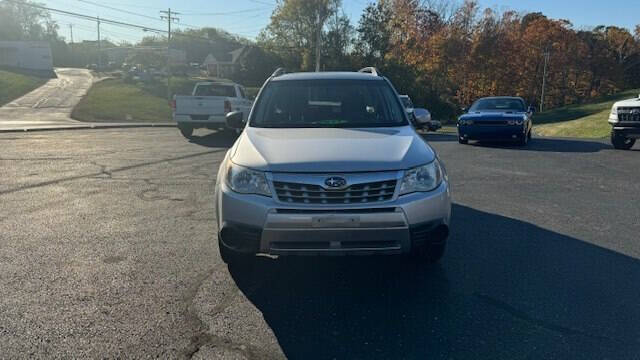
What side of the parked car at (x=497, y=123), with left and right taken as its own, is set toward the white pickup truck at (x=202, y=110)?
right

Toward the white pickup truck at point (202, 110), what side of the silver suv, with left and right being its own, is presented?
back

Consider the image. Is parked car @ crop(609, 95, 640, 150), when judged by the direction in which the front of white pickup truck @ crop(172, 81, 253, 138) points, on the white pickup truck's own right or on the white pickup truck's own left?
on the white pickup truck's own right

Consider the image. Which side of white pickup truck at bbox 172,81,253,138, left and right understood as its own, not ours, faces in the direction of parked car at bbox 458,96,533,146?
right

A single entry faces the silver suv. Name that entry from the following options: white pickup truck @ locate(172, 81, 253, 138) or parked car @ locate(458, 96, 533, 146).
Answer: the parked car

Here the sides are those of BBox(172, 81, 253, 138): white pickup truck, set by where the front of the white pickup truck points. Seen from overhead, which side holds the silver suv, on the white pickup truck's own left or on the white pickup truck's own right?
on the white pickup truck's own right

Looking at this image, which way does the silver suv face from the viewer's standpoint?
toward the camera

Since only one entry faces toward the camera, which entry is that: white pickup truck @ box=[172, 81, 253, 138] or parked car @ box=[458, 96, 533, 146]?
the parked car

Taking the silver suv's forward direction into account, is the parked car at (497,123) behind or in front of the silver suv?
behind

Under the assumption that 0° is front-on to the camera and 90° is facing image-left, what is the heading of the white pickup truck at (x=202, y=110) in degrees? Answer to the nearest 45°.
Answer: approximately 225°

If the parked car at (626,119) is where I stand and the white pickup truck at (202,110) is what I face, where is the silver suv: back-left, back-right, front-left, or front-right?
front-left

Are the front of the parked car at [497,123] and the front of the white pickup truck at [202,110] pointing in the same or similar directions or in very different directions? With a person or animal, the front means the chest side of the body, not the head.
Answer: very different directions

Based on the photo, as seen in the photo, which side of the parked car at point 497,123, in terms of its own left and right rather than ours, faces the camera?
front
